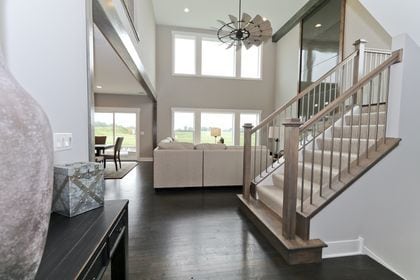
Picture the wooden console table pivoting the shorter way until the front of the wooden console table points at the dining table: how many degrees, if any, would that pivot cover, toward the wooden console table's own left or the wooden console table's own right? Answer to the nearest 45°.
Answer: approximately 135° to the wooden console table's own left

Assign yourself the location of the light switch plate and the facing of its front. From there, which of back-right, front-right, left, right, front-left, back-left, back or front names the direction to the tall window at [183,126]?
left

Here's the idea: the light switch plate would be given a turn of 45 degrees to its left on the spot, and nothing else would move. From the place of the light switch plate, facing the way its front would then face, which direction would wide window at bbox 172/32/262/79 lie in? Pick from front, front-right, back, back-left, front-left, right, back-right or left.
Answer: front-left

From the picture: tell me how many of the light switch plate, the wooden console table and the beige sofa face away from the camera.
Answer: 1

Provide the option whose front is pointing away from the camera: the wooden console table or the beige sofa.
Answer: the beige sofa

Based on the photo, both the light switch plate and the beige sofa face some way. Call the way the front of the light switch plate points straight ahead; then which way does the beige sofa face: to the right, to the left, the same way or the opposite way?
to the left

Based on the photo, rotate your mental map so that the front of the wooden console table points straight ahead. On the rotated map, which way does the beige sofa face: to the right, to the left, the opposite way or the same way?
to the left

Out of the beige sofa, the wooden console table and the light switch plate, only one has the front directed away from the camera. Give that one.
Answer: the beige sofa

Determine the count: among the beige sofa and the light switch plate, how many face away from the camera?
1

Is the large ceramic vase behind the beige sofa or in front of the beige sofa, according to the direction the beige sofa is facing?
behind

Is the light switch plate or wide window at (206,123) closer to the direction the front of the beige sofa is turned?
the wide window

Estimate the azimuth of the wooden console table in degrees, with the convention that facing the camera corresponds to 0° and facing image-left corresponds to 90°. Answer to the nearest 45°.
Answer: approximately 315°

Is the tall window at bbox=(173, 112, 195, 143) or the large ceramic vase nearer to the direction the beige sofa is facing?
the tall window

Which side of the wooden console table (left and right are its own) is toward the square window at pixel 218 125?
left

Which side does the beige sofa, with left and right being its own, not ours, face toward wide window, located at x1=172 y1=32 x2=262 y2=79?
front

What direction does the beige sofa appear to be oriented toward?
away from the camera

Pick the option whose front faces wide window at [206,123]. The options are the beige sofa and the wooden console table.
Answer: the beige sofa

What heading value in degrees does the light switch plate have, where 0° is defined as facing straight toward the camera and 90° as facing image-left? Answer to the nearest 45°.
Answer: approximately 315°
